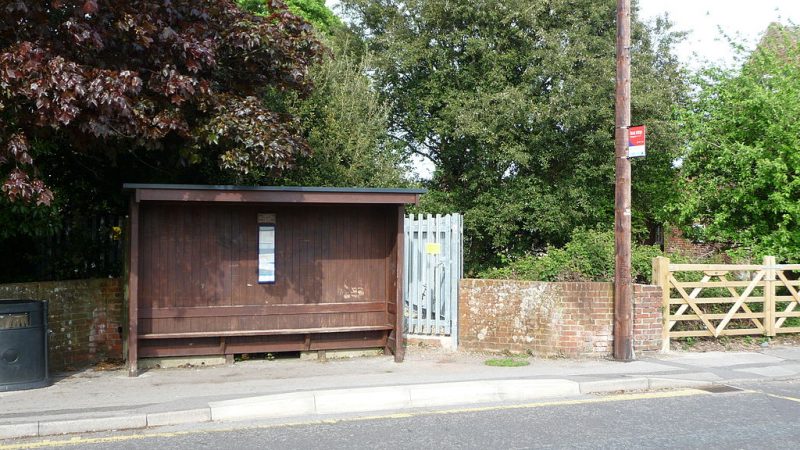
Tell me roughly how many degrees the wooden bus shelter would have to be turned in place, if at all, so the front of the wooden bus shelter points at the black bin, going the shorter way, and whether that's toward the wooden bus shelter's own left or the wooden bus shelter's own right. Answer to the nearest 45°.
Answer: approximately 45° to the wooden bus shelter's own right

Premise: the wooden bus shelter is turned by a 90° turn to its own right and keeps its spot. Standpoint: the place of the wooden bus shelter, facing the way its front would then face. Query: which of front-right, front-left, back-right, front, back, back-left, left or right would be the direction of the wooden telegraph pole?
back

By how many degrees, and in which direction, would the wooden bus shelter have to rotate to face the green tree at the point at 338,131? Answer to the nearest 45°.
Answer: approximately 180°

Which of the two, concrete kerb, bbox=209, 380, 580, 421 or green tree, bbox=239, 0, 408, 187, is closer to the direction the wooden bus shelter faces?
the concrete kerb

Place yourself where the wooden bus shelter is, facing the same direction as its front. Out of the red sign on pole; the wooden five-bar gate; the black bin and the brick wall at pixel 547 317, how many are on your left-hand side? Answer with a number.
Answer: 3

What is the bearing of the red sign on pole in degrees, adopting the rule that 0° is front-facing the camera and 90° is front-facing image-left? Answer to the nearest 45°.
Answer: approximately 0°

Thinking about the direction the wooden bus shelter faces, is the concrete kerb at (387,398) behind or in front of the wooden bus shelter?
in front

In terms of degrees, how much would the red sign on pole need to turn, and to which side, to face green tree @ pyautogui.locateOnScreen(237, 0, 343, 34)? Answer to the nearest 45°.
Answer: approximately 135° to its right

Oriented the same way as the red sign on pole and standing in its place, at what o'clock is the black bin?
The black bin is roughly at 2 o'clock from the red sign on pole.

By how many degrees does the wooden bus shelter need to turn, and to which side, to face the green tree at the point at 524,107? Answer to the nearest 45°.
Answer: approximately 135° to its left

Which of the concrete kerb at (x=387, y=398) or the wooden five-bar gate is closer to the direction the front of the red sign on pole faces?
the concrete kerb

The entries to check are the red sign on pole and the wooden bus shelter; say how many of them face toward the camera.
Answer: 2

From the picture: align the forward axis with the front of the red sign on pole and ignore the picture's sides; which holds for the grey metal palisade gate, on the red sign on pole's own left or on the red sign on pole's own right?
on the red sign on pole's own right

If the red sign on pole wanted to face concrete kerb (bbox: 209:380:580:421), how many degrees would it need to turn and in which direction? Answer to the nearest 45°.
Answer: approximately 45° to its right
